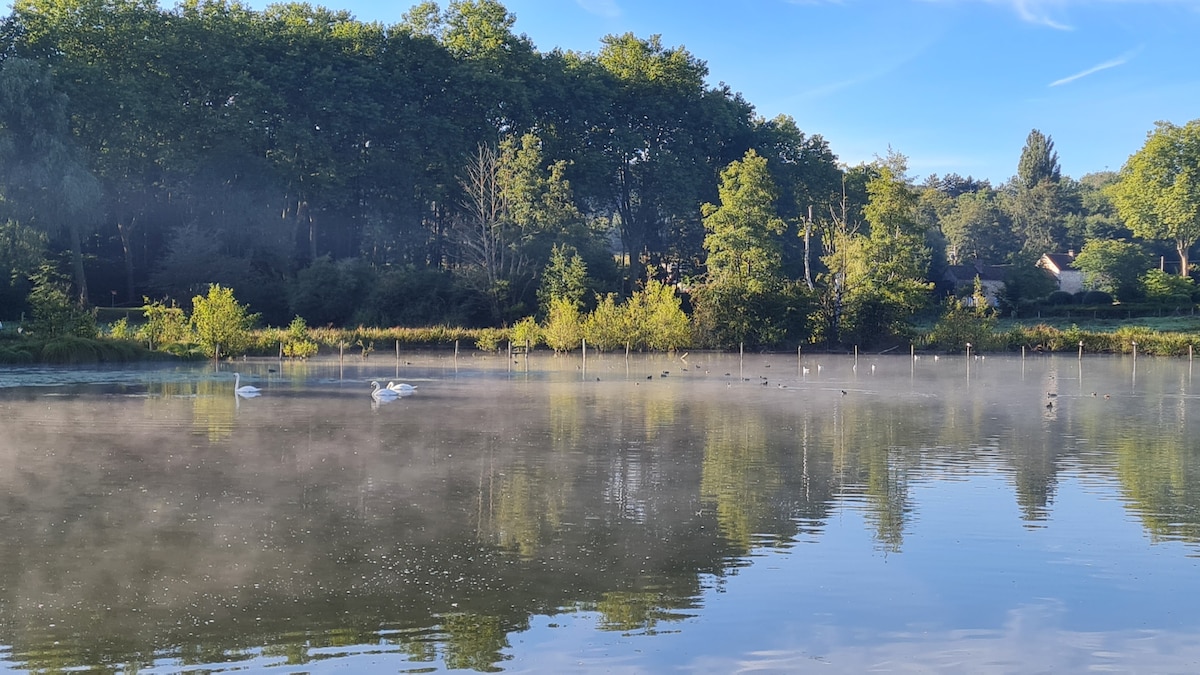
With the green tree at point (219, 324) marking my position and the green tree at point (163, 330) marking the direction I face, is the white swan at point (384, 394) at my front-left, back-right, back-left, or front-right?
back-left

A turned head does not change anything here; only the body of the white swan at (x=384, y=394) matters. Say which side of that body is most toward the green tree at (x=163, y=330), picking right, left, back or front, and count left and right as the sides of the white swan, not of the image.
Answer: right

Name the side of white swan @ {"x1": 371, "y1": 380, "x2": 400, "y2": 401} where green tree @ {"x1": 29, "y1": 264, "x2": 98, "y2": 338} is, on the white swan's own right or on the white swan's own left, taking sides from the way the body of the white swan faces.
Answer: on the white swan's own right

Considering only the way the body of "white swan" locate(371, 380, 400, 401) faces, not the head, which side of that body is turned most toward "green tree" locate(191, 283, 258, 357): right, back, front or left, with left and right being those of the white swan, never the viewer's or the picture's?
right

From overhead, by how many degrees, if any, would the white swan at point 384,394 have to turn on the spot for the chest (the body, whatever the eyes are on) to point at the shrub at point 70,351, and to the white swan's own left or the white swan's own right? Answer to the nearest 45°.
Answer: approximately 45° to the white swan's own right

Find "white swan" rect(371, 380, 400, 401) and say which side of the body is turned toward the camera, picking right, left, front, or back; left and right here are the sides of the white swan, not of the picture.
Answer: left
